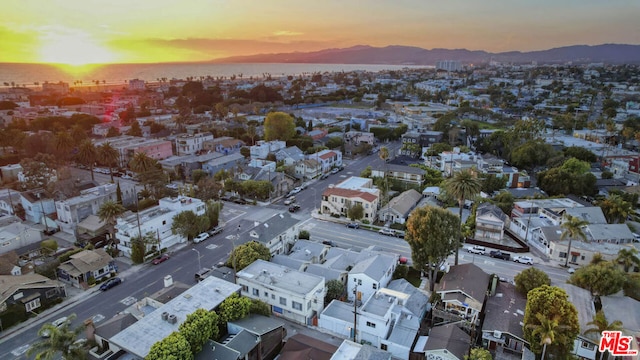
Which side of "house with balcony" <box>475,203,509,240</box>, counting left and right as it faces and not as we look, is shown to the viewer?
front

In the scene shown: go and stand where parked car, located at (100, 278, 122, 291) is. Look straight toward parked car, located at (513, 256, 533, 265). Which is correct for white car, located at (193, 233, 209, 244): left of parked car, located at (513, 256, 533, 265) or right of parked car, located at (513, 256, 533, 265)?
left

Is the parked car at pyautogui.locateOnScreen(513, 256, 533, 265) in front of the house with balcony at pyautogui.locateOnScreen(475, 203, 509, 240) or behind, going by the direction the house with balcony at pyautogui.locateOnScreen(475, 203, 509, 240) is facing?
in front

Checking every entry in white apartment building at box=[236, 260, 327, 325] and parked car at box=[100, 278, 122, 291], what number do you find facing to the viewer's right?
0

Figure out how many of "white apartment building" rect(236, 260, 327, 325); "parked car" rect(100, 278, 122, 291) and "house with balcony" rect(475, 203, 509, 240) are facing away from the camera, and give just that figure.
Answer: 0

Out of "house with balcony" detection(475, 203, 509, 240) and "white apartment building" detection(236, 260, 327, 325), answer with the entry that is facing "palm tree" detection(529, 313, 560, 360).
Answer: the house with balcony

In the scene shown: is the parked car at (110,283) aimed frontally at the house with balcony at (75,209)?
no

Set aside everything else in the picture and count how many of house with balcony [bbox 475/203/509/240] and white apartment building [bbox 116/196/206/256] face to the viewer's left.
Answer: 0
